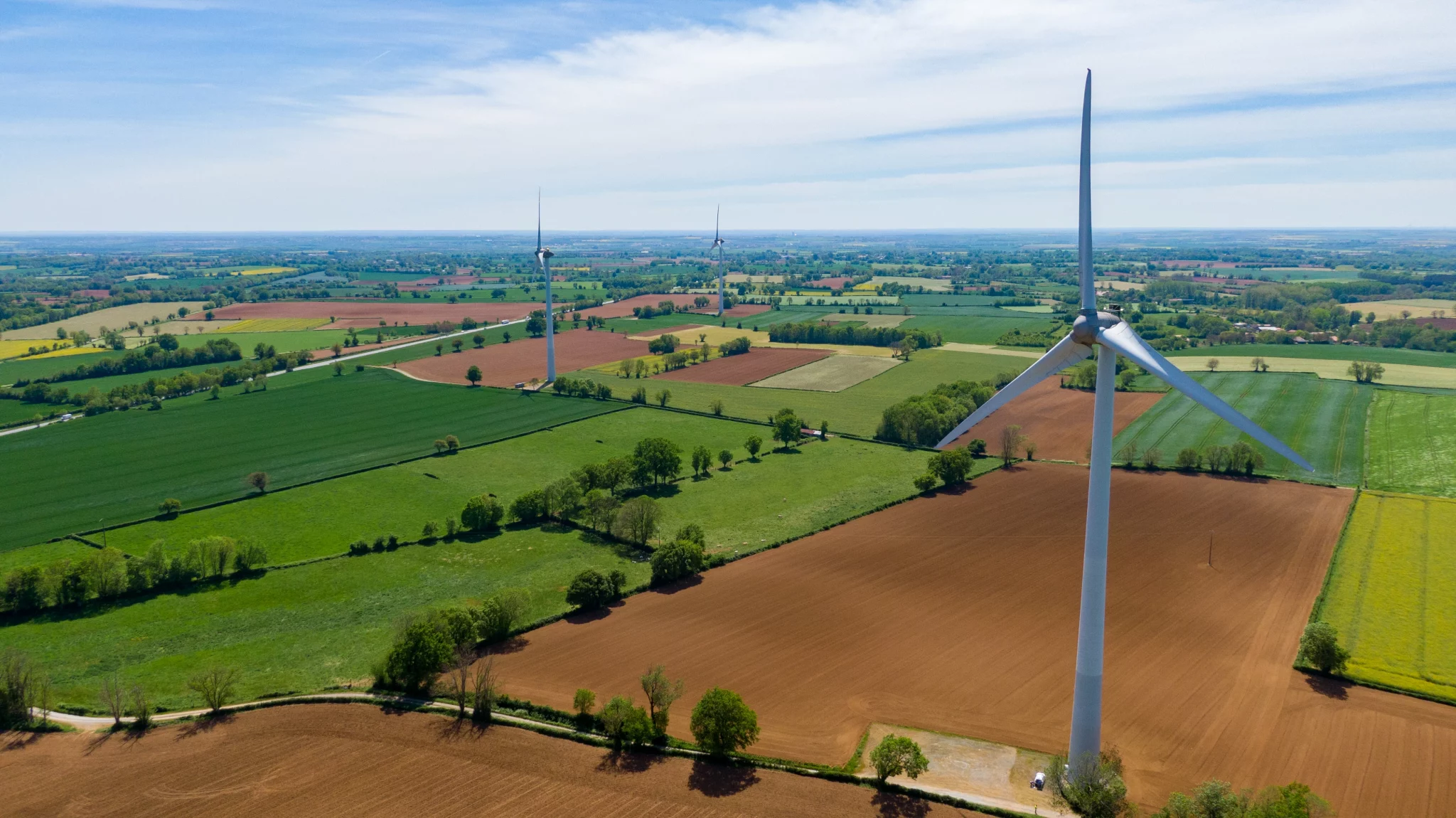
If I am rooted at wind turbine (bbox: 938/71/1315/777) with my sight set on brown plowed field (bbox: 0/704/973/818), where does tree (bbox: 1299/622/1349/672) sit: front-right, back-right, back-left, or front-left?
back-right

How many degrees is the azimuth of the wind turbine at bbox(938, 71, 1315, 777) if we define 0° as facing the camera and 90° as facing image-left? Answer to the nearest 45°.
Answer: approximately 45°

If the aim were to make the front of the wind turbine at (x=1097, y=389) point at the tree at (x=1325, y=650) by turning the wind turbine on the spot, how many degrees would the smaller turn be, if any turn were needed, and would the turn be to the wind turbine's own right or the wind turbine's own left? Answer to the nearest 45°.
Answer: approximately 180°

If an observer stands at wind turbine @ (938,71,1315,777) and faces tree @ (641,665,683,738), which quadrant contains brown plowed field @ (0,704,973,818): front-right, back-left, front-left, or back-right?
front-left

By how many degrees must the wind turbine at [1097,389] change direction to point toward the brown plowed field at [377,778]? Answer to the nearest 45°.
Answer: approximately 45° to its right

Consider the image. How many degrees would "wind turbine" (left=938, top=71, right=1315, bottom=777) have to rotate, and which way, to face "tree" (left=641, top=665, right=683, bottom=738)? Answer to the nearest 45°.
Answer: approximately 45° to its right

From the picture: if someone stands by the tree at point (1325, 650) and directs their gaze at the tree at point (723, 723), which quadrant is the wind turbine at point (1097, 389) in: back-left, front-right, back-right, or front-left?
front-left
